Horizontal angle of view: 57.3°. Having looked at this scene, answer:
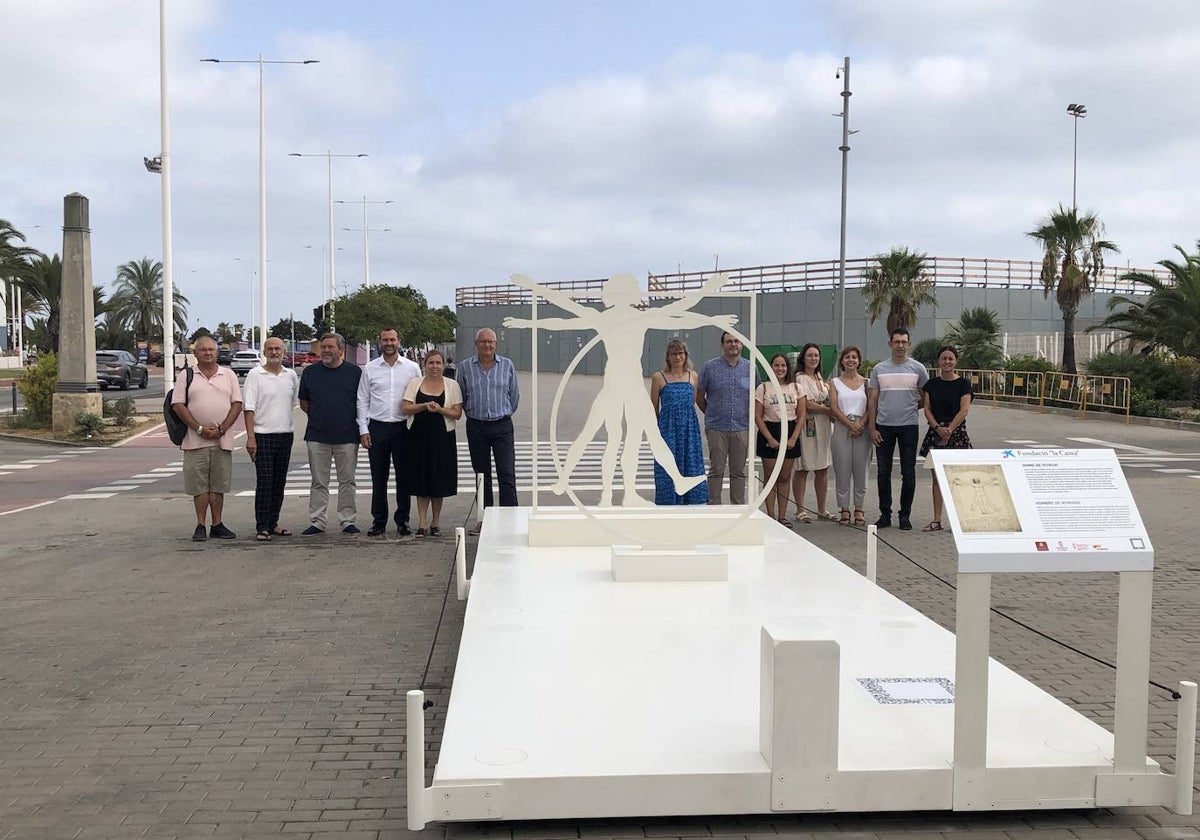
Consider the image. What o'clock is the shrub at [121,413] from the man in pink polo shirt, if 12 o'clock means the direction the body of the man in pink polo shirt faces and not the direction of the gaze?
The shrub is roughly at 6 o'clock from the man in pink polo shirt.

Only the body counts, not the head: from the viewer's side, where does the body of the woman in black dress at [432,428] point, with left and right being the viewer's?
facing the viewer

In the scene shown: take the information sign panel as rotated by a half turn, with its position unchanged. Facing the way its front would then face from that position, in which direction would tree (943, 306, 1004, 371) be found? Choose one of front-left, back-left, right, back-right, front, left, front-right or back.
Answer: front

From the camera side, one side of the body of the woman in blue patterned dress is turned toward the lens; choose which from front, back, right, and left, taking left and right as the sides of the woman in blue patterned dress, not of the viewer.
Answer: front

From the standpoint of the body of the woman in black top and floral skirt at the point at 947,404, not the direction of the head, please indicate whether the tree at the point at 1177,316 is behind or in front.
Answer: behind

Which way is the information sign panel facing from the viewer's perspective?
toward the camera

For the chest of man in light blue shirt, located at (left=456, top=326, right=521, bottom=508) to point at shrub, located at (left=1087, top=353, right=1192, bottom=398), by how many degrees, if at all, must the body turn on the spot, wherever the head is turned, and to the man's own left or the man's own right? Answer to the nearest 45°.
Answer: approximately 135° to the man's own left

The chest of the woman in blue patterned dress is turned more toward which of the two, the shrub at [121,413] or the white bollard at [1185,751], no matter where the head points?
the white bollard

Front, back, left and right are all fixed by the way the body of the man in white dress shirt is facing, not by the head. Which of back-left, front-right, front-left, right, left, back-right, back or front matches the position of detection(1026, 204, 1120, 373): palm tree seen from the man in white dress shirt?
back-left

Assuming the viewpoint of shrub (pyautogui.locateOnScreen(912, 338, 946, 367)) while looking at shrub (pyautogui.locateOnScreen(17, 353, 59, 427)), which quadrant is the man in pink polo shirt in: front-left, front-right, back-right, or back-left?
front-left

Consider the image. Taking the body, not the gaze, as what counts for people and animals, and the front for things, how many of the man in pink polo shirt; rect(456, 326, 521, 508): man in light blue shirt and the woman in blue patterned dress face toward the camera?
3

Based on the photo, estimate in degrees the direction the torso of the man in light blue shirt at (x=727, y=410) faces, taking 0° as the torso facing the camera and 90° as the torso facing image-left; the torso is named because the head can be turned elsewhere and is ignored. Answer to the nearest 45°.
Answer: approximately 0°

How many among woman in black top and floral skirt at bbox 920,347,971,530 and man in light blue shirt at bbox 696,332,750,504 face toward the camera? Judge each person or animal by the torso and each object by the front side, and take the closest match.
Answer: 2

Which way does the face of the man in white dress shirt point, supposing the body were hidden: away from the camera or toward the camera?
toward the camera

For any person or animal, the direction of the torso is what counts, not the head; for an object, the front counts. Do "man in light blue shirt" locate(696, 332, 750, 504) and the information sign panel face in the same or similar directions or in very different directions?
same or similar directions

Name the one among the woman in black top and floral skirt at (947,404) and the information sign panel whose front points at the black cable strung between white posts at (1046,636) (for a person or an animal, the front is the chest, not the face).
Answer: the woman in black top and floral skirt

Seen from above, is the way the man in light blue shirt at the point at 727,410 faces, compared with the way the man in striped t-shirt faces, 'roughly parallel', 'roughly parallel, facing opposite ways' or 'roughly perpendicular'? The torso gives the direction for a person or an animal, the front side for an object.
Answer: roughly parallel

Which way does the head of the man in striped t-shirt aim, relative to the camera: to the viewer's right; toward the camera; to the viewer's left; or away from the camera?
toward the camera

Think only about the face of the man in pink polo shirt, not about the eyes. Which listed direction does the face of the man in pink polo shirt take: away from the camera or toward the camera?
toward the camera
